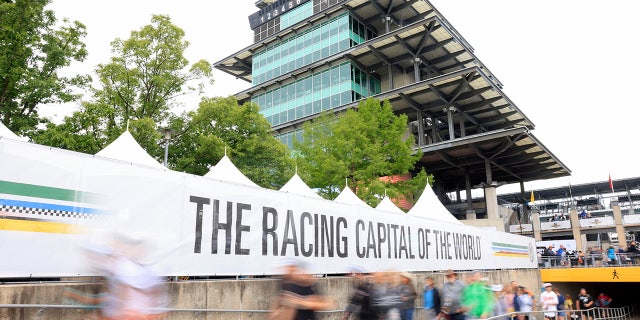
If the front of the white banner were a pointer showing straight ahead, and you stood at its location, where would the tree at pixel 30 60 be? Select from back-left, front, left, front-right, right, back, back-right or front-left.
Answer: back

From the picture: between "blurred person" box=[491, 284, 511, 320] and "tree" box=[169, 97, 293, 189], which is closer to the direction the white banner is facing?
the blurred person

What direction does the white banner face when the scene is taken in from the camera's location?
facing the viewer and to the right of the viewer

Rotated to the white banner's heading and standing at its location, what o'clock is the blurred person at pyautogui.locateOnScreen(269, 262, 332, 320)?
The blurred person is roughly at 12 o'clock from the white banner.

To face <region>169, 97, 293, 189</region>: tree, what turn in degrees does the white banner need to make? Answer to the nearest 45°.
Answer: approximately 135° to its left
